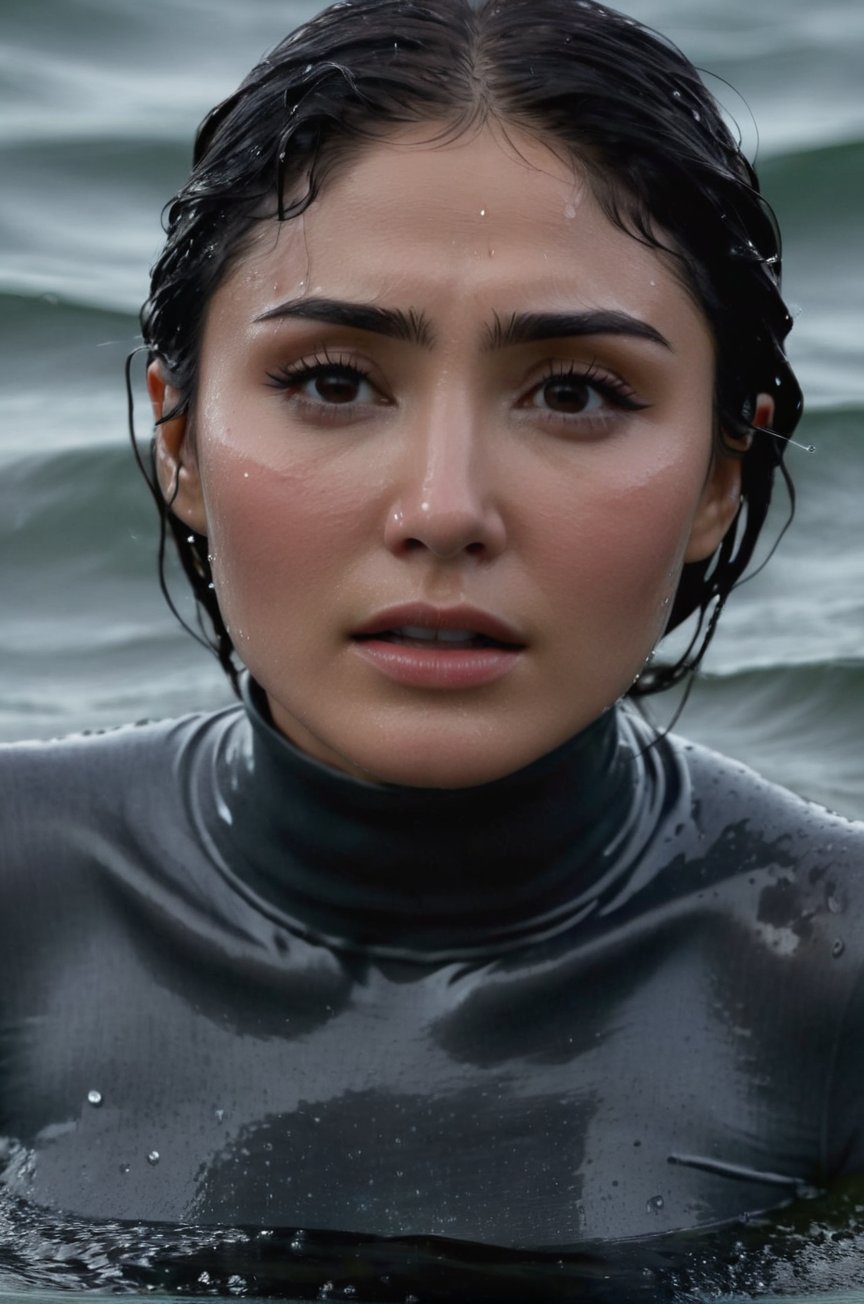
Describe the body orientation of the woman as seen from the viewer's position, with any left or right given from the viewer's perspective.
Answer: facing the viewer

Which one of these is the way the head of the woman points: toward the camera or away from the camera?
toward the camera
